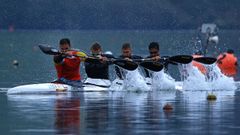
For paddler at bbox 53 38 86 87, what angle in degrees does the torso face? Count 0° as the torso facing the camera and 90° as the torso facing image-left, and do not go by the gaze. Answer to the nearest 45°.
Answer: approximately 45°

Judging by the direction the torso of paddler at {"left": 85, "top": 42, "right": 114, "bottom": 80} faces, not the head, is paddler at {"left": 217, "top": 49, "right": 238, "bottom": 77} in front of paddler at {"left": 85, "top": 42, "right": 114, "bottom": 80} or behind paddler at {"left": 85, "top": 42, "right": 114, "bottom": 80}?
behind

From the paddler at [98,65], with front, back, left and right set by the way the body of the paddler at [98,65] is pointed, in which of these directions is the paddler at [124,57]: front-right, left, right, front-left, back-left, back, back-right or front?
back-left

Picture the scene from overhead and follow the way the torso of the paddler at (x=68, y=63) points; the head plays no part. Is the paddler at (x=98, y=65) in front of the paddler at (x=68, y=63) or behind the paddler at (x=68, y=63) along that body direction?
behind

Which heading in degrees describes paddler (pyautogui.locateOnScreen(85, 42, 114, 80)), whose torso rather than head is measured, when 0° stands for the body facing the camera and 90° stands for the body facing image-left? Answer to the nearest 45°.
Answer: approximately 45°

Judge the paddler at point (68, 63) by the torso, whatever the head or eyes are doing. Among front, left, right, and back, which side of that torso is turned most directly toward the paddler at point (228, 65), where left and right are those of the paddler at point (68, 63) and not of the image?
back

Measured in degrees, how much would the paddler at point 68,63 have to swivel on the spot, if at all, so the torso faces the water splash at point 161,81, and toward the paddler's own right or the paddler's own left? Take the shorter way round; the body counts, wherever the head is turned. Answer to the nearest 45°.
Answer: approximately 135° to the paddler's own left
